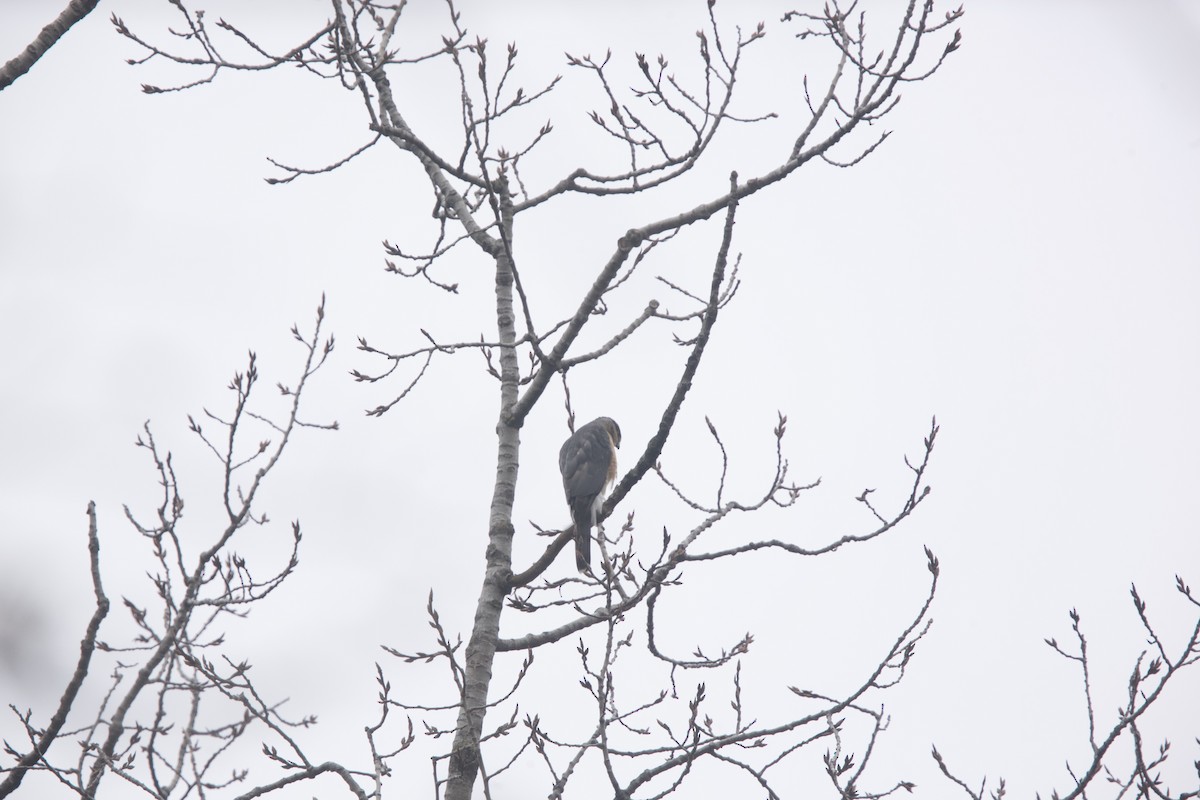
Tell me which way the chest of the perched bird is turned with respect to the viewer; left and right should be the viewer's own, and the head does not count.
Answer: facing away from the viewer and to the right of the viewer
